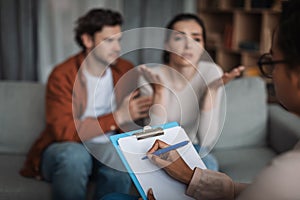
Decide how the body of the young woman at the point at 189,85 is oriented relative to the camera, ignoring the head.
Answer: toward the camera

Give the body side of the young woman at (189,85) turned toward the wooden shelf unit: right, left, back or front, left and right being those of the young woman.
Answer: back

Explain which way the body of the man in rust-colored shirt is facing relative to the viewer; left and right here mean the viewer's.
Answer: facing the viewer and to the right of the viewer

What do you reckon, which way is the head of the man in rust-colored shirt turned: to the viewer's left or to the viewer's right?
to the viewer's right

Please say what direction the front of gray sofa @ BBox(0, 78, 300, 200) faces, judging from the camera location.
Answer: facing the viewer

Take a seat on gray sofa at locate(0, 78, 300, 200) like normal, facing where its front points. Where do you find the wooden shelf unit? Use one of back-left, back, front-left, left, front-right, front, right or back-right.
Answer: back
